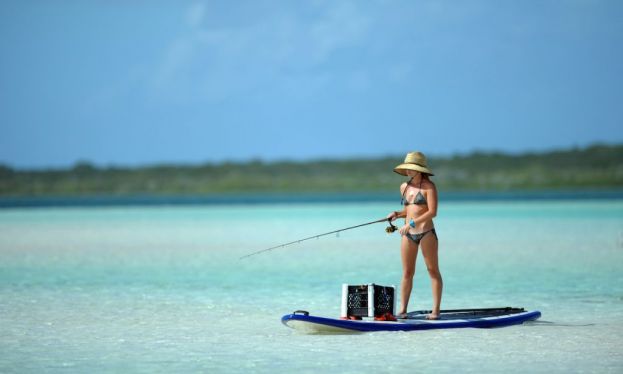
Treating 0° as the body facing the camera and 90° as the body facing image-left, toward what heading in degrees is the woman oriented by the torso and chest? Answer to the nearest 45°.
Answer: approximately 45°

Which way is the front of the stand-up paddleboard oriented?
to the viewer's left

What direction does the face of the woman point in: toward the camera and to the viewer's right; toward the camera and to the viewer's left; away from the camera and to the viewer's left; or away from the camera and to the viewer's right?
toward the camera and to the viewer's left
